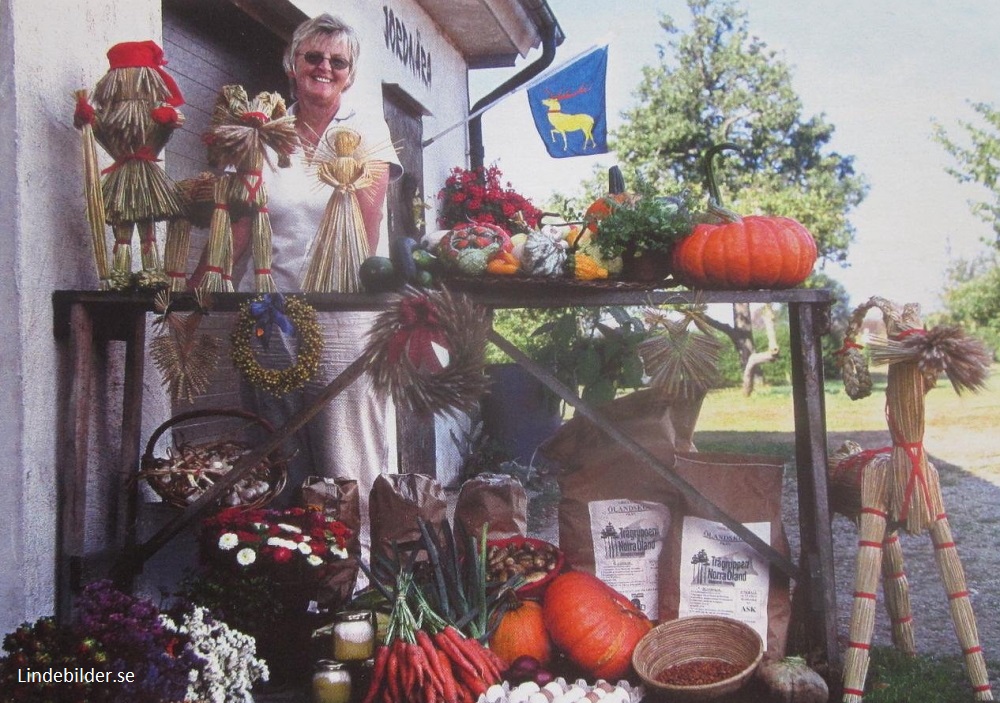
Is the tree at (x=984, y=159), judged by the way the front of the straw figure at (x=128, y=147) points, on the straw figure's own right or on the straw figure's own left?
on the straw figure's own left

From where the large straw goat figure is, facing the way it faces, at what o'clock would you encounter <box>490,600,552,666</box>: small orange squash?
The small orange squash is roughly at 4 o'clock from the large straw goat figure.

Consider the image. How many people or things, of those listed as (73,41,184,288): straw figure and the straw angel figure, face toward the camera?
2

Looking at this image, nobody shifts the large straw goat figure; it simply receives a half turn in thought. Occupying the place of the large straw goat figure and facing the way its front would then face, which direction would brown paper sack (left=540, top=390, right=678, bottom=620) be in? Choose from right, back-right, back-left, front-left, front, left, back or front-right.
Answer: front-left

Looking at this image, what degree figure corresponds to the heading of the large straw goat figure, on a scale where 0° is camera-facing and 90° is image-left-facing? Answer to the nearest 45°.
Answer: approximately 315°

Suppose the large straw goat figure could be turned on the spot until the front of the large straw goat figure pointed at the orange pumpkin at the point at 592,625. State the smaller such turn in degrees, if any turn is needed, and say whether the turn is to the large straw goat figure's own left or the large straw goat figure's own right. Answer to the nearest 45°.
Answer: approximately 135° to the large straw goat figure's own right

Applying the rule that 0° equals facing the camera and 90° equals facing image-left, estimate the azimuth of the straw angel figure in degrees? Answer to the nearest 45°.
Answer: approximately 0°
